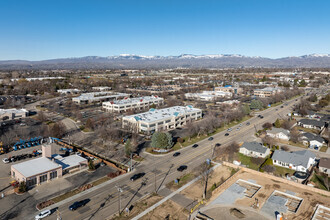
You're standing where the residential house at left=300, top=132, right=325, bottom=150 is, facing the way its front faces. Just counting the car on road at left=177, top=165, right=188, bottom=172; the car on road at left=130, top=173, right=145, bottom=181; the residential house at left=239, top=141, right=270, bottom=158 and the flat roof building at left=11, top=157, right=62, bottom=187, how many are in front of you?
4

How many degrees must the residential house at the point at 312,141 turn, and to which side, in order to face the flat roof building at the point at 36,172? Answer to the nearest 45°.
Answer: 0° — it already faces it

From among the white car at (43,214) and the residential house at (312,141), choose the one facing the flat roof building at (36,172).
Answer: the residential house

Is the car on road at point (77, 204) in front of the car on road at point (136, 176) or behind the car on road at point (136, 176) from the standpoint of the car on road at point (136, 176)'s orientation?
in front
